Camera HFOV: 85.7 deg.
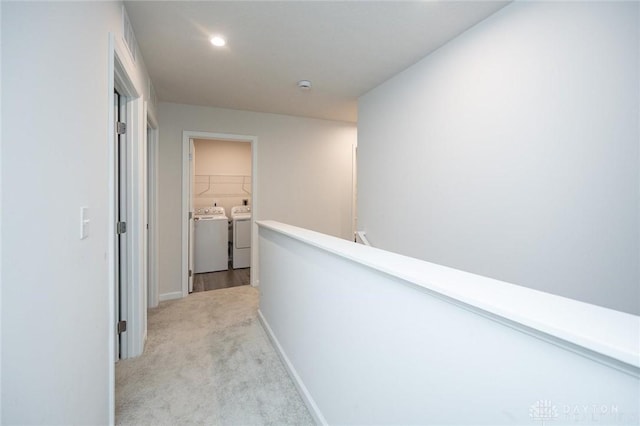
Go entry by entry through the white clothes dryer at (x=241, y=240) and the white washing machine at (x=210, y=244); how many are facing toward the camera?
2

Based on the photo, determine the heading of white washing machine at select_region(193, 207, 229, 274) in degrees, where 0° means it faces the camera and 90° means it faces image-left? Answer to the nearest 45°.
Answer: approximately 0°

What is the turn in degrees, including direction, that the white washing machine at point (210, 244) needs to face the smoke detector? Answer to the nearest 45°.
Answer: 0° — it already faces it

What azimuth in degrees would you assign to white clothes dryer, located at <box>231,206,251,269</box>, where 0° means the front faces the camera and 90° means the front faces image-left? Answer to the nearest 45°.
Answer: approximately 0°

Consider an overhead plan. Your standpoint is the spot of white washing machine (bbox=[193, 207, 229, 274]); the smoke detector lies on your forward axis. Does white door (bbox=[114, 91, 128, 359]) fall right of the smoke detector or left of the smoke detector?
right
